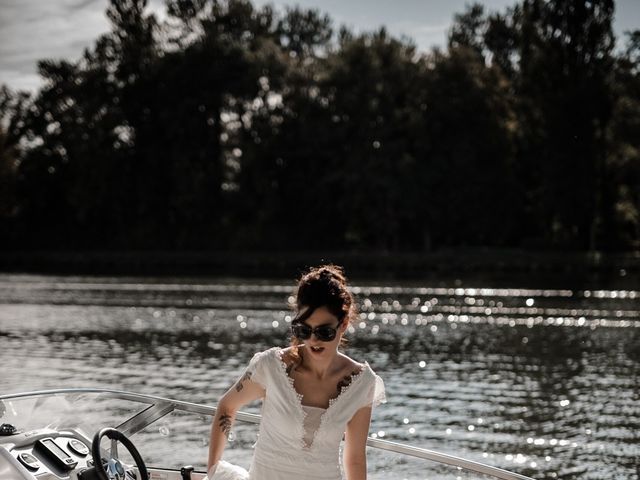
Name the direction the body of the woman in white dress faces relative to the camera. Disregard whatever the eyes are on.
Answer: toward the camera
